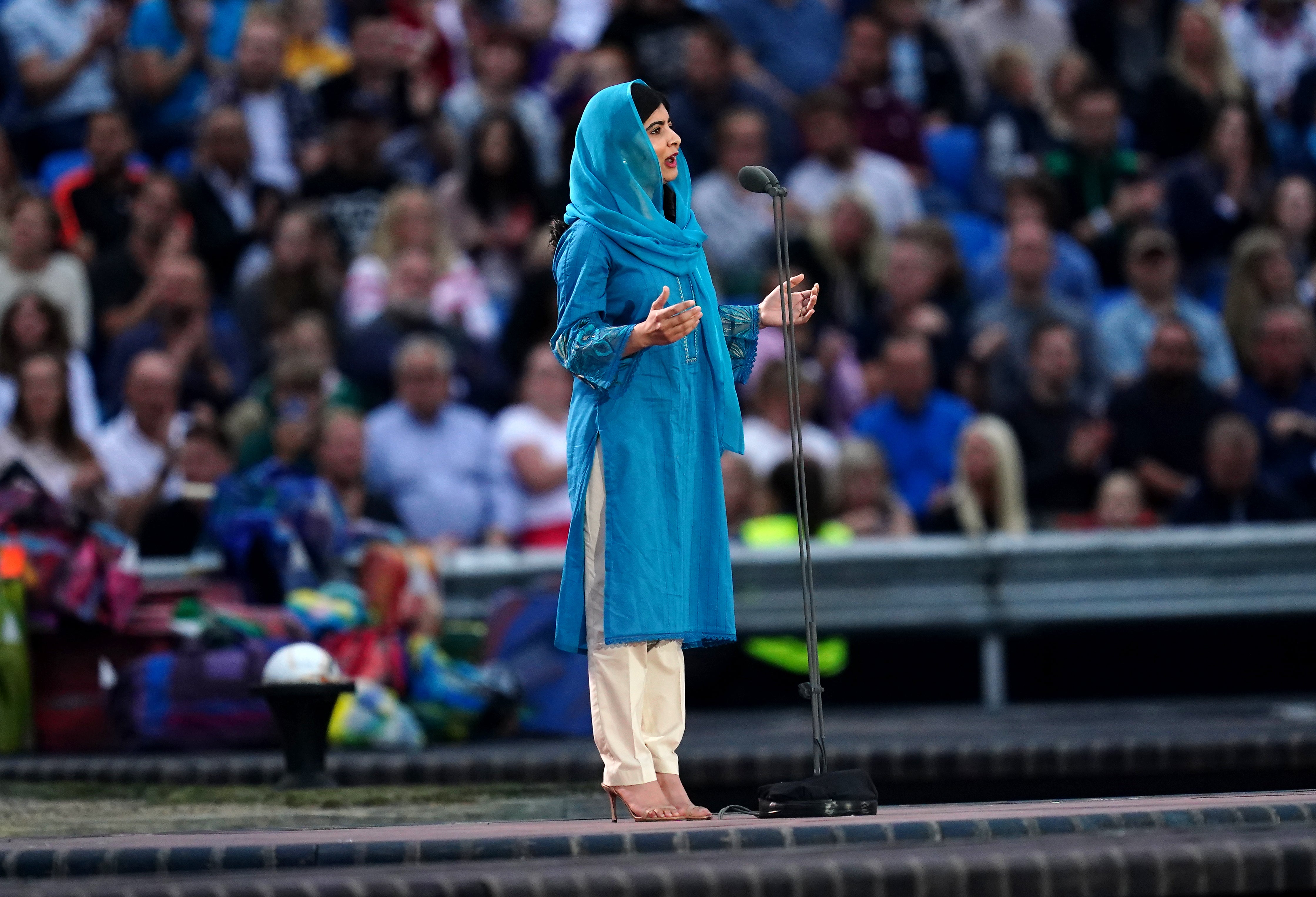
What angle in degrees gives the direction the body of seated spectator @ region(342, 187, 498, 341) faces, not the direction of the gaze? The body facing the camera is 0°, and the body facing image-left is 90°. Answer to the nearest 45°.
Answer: approximately 0°

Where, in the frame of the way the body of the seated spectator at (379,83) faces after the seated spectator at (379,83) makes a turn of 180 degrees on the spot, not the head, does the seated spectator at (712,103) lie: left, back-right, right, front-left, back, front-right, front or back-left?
right

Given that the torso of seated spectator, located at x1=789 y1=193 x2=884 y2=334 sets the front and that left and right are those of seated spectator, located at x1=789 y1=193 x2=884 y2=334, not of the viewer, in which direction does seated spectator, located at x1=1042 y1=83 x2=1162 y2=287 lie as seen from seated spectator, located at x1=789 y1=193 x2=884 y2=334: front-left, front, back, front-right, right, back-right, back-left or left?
back-left

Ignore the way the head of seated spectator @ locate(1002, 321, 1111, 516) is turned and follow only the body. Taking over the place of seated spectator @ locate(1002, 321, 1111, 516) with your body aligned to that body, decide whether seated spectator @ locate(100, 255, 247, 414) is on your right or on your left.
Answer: on your right

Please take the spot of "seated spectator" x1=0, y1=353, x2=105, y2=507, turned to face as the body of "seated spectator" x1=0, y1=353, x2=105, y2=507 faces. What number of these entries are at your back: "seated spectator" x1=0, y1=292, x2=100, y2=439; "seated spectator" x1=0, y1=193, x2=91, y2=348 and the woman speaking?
2

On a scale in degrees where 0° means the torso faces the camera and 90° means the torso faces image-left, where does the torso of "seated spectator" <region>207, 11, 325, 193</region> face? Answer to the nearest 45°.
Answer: approximately 0°
